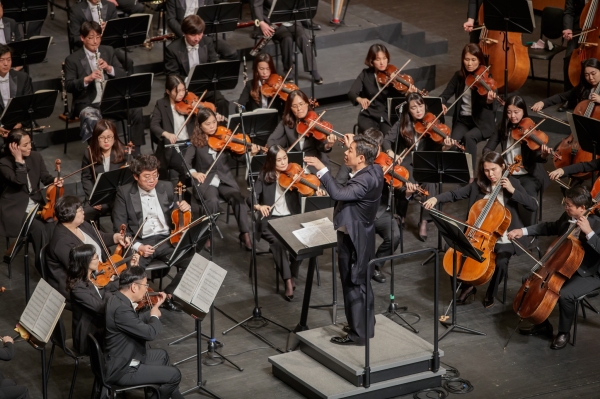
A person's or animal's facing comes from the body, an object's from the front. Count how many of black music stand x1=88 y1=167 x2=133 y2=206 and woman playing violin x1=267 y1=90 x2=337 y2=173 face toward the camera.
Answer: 1

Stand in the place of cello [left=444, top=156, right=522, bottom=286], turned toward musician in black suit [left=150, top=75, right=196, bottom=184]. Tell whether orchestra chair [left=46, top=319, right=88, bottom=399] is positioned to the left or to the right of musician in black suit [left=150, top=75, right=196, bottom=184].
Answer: left

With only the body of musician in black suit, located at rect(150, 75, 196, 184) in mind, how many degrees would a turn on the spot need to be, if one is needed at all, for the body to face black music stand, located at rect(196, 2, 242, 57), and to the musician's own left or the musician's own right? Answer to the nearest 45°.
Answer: approximately 90° to the musician's own left

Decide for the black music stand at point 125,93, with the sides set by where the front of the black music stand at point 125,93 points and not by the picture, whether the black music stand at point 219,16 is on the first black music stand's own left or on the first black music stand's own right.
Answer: on the first black music stand's own right

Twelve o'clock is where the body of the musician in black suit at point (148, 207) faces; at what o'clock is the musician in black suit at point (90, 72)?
the musician in black suit at point (90, 72) is roughly at 7 o'clock from the musician in black suit at point (148, 207).

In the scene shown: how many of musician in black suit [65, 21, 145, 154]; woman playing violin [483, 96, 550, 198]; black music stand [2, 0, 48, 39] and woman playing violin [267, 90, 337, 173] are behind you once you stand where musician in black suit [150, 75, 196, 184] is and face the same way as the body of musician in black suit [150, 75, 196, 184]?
2

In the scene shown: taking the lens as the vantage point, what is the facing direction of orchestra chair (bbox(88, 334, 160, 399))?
facing to the right of the viewer

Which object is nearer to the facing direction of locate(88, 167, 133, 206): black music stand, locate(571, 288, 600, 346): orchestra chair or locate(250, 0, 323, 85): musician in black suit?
the musician in black suit

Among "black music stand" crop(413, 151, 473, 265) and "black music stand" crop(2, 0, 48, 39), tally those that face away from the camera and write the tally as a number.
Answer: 2

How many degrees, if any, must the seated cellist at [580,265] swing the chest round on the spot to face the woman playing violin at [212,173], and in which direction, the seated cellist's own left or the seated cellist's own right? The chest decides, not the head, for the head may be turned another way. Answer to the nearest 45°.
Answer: approximately 45° to the seated cellist's own right

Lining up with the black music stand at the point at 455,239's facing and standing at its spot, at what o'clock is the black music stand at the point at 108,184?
the black music stand at the point at 108,184 is roughly at 8 o'clock from the black music stand at the point at 455,239.

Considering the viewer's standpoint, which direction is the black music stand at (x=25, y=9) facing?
facing away from the viewer

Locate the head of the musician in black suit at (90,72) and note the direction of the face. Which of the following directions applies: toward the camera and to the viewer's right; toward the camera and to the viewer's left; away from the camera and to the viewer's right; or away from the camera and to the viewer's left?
toward the camera and to the viewer's right

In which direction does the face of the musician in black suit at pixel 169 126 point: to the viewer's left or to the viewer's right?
to the viewer's right

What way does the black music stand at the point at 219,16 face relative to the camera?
away from the camera

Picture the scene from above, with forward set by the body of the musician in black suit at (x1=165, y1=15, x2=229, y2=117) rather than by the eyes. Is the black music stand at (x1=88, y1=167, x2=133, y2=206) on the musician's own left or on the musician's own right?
on the musician's own right
